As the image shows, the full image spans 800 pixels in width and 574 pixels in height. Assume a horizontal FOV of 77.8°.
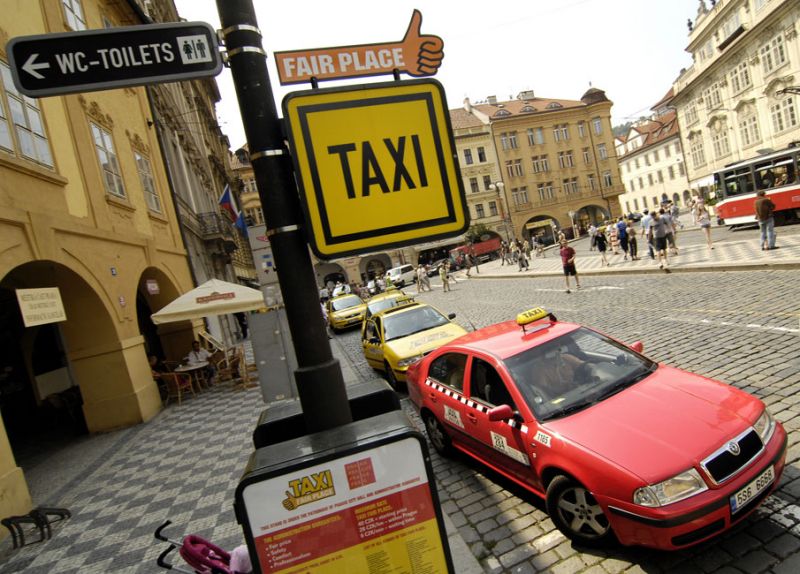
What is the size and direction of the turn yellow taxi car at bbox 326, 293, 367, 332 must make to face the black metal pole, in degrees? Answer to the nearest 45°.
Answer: approximately 45° to its right

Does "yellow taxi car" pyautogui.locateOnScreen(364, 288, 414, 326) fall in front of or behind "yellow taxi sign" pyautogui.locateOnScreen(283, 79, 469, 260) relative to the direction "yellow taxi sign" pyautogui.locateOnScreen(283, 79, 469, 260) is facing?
behind

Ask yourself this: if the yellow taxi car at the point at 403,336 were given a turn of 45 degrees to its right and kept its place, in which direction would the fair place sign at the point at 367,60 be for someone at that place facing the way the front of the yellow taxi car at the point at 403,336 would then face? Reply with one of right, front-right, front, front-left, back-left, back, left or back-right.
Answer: front

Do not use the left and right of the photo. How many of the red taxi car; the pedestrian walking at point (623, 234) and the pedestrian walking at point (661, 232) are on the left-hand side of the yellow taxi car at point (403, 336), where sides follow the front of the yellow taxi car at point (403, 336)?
2

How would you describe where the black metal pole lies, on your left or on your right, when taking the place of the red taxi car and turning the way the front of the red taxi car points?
on your right

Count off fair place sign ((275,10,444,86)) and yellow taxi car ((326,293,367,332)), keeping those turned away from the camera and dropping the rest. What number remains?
0

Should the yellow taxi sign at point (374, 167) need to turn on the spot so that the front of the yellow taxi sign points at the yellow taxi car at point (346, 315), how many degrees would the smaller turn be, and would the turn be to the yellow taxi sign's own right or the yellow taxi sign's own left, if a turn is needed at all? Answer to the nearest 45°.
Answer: approximately 180°

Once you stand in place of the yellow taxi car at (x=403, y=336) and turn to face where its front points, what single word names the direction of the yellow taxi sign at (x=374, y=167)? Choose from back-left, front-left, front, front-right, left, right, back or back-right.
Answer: front-right

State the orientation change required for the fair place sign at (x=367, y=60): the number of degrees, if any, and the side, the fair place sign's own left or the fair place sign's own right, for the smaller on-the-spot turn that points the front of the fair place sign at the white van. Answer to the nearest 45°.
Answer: approximately 180°

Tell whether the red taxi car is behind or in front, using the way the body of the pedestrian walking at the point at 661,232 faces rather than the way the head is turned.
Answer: behind

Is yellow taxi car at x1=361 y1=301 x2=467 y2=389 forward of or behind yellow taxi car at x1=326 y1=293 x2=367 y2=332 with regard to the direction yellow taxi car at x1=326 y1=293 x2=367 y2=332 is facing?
forward

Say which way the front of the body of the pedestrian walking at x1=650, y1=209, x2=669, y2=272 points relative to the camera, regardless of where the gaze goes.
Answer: away from the camera

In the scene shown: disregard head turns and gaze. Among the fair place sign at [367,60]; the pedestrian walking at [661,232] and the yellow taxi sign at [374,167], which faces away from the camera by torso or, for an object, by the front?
the pedestrian walking

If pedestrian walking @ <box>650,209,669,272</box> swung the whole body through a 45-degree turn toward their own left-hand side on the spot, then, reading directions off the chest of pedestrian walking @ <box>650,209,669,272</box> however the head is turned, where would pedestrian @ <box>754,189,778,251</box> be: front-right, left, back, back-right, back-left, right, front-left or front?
back-right

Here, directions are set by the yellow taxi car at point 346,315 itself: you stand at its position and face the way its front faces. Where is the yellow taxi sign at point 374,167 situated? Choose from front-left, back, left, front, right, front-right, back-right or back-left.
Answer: front-right

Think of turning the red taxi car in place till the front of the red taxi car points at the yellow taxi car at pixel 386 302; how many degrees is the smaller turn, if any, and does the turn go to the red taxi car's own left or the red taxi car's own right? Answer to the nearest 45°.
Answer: approximately 180°
